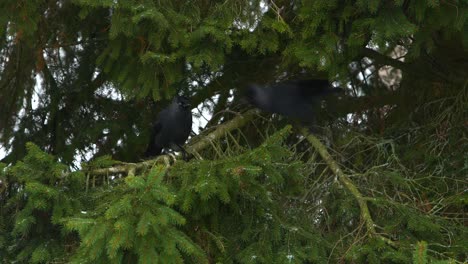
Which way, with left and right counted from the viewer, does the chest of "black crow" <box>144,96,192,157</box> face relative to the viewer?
facing the viewer and to the right of the viewer

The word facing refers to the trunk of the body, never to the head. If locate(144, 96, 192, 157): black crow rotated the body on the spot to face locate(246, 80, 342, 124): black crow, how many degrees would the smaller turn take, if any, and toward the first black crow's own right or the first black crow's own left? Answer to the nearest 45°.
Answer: approximately 45° to the first black crow's own left
